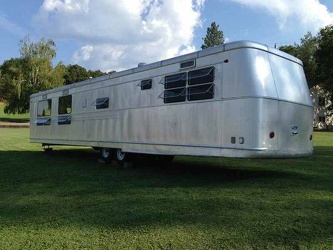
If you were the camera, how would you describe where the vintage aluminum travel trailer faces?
facing away from the viewer and to the left of the viewer
